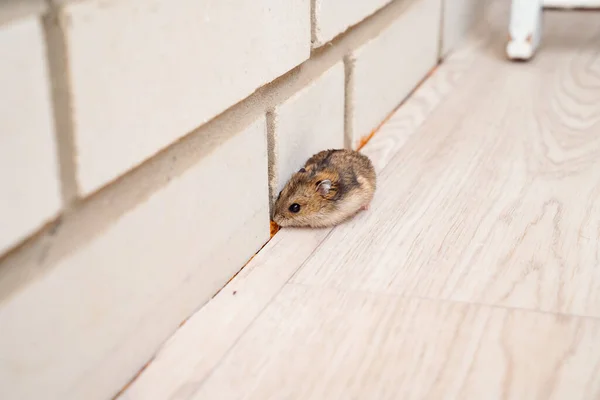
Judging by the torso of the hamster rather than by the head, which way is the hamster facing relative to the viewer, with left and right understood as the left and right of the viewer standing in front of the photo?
facing the viewer and to the left of the viewer
